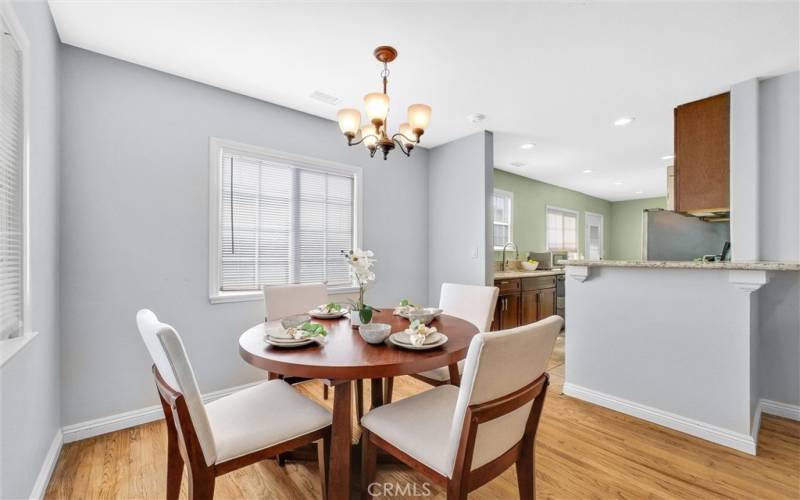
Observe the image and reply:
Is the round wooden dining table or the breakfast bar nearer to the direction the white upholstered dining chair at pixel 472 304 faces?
the round wooden dining table

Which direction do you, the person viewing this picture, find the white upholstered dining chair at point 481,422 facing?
facing away from the viewer and to the left of the viewer

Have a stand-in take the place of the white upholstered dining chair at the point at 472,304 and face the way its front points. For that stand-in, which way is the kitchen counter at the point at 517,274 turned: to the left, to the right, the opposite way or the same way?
to the left

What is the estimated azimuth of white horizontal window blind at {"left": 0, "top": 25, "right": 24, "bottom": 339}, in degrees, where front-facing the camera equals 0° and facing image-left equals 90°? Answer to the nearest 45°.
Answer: approximately 270°

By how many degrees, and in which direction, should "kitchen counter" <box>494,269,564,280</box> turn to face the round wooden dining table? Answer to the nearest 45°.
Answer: approximately 45° to its right

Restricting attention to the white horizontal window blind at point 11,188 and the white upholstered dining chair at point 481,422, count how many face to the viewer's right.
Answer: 1

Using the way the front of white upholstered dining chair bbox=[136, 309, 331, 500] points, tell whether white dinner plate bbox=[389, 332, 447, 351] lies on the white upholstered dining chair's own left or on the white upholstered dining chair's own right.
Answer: on the white upholstered dining chair's own right
